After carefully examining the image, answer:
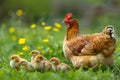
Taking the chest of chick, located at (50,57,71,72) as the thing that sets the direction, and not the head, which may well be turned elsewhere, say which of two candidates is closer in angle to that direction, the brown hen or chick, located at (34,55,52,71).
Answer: the chick

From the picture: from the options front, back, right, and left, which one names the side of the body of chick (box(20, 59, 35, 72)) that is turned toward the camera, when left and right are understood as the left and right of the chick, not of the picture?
left

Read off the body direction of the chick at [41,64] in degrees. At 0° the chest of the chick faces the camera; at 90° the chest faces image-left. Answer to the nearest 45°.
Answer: approximately 45°

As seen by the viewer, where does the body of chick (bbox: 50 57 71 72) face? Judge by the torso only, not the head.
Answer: to the viewer's left

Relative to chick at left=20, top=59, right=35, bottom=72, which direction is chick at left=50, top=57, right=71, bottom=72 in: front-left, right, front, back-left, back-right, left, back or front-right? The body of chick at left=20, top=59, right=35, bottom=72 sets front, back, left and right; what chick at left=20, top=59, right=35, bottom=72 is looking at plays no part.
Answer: back

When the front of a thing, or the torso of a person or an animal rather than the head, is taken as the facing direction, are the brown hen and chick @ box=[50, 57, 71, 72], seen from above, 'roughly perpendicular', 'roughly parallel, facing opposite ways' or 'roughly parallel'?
roughly parallel

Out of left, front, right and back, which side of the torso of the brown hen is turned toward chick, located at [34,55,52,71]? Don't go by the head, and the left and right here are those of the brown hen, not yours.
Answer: front

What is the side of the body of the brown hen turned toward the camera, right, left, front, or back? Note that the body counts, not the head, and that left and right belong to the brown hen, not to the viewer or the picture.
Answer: left

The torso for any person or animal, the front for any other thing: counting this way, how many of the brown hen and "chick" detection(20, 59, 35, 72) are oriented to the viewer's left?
2

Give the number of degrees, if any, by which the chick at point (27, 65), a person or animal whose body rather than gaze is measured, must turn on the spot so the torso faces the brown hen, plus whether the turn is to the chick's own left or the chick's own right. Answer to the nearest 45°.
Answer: approximately 180°

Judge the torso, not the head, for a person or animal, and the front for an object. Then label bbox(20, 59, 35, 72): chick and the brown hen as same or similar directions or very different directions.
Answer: same or similar directions

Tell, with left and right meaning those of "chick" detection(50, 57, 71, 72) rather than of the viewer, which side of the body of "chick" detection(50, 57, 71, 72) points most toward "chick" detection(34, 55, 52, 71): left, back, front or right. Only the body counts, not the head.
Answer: front

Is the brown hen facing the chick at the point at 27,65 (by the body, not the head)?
yes
